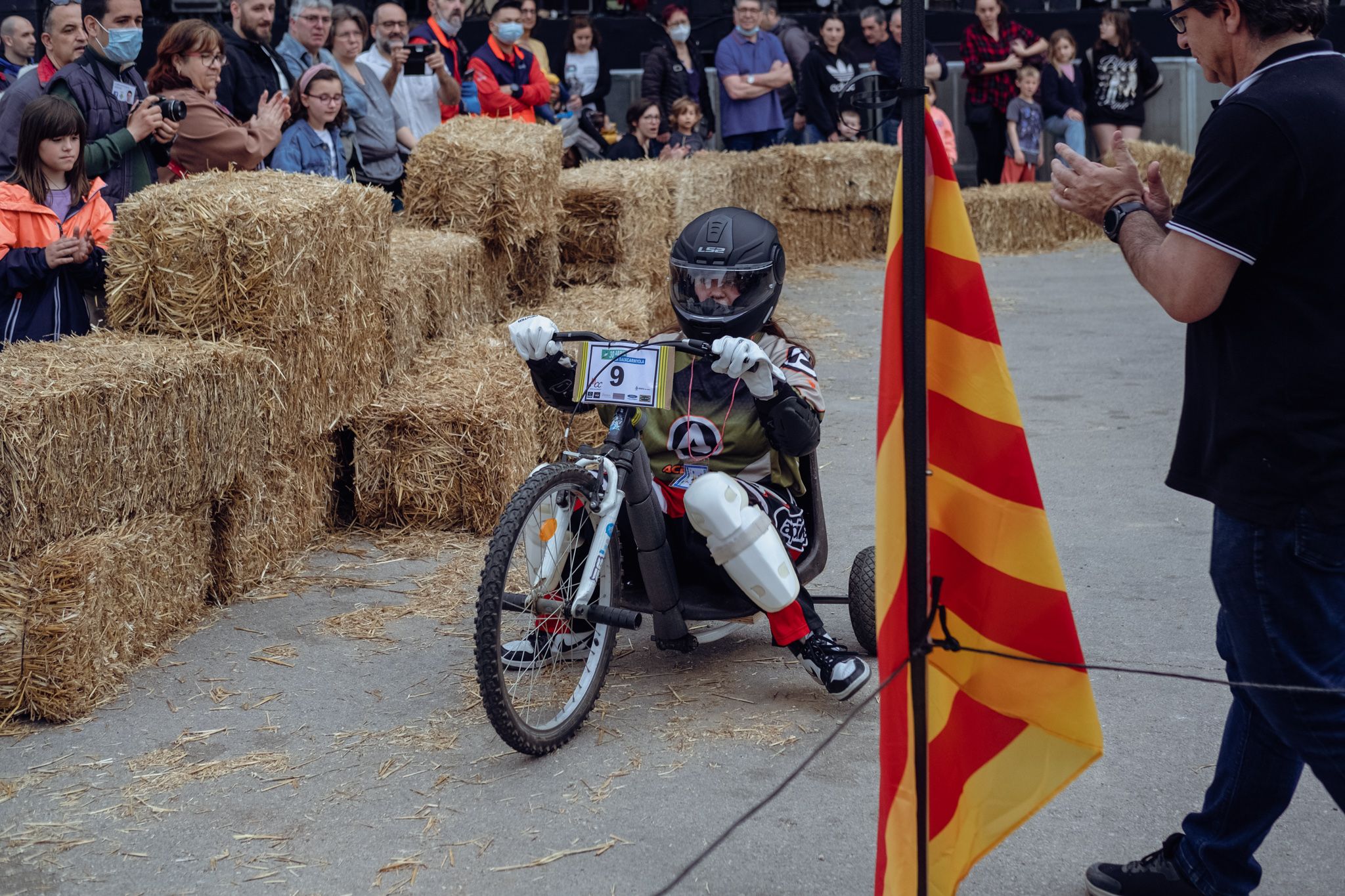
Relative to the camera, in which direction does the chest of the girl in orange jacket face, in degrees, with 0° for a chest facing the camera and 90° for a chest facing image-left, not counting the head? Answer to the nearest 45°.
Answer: approximately 315°

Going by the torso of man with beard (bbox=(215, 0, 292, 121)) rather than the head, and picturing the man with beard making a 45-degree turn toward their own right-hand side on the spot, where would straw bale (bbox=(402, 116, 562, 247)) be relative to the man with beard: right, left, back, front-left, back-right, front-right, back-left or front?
left

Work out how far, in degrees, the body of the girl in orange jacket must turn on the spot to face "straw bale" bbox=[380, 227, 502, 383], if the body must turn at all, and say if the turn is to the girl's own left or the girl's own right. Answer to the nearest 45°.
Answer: approximately 90° to the girl's own left

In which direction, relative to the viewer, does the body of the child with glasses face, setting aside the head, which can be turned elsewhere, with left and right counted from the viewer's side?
facing the viewer and to the right of the viewer

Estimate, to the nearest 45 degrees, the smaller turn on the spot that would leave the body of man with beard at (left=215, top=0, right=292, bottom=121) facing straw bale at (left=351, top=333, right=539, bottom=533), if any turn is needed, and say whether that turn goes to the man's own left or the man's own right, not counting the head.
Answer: approximately 45° to the man's own right

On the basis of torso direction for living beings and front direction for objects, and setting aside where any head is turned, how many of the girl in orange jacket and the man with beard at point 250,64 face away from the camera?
0
